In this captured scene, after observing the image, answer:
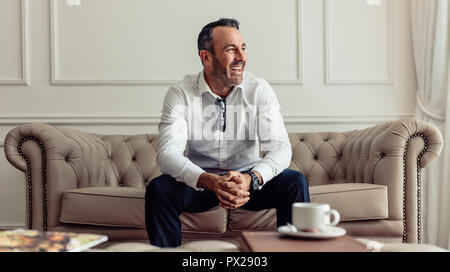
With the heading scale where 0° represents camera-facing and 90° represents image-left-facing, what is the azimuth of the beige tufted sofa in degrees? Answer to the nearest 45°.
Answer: approximately 0°

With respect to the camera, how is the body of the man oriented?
toward the camera

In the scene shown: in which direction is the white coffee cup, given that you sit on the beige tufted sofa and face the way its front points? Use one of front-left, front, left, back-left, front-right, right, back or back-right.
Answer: front

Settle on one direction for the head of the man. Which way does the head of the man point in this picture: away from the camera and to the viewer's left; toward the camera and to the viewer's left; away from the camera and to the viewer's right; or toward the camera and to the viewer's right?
toward the camera and to the viewer's right

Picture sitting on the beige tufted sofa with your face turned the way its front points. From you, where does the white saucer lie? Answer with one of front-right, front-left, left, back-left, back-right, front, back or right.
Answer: front

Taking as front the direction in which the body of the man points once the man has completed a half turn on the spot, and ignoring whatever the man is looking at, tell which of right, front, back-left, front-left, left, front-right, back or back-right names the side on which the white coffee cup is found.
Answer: back
